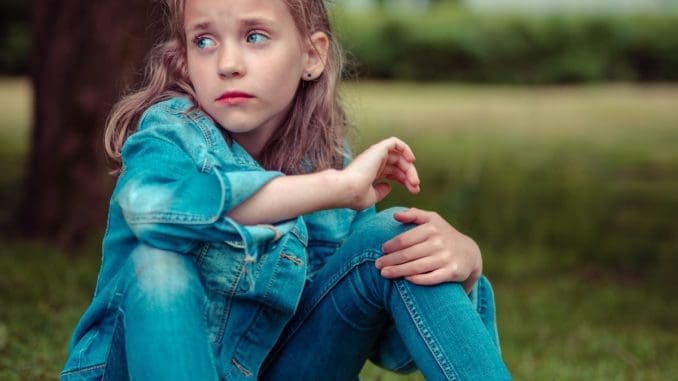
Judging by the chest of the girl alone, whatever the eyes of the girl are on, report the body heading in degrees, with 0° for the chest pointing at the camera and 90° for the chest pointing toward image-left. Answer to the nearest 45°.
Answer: approximately 315°

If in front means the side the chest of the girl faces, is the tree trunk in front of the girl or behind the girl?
behind
